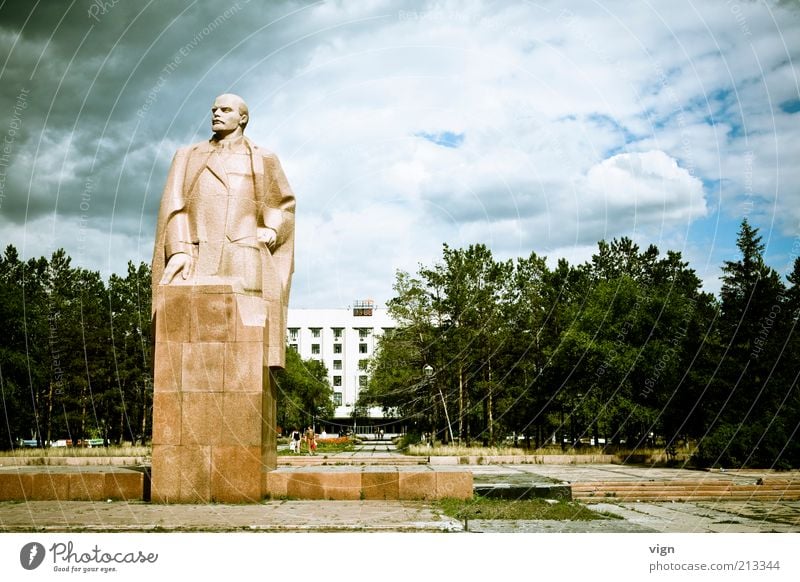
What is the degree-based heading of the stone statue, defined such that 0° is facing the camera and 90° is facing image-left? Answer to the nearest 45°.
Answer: approximately 0°

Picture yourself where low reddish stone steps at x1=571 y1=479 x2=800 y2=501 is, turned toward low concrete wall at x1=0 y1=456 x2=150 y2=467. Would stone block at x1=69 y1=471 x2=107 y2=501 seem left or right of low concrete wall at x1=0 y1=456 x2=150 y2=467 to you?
left
